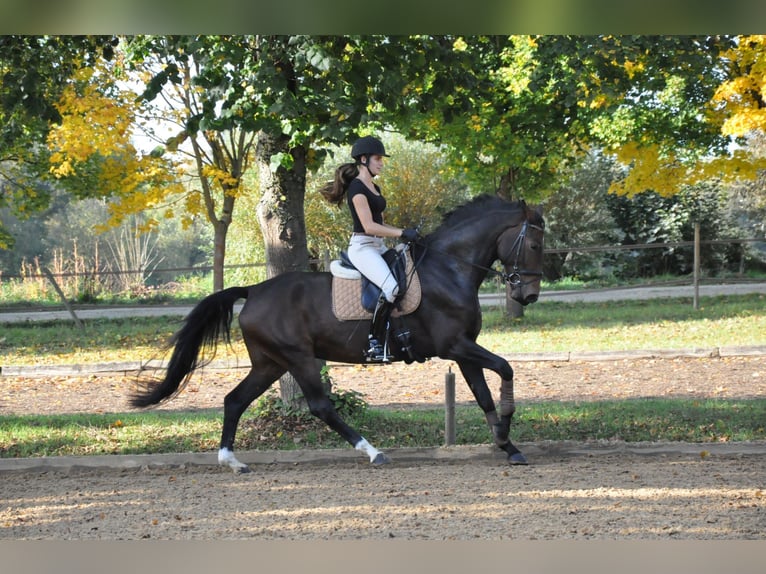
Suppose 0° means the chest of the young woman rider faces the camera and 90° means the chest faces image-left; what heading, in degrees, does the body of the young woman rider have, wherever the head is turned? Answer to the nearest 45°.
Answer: approximately 270°

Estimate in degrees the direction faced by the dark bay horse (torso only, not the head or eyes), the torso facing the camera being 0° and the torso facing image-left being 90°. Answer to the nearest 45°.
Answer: approximately 270°

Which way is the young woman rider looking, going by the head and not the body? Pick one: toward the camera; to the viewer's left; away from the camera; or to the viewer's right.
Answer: to the viewer's right
